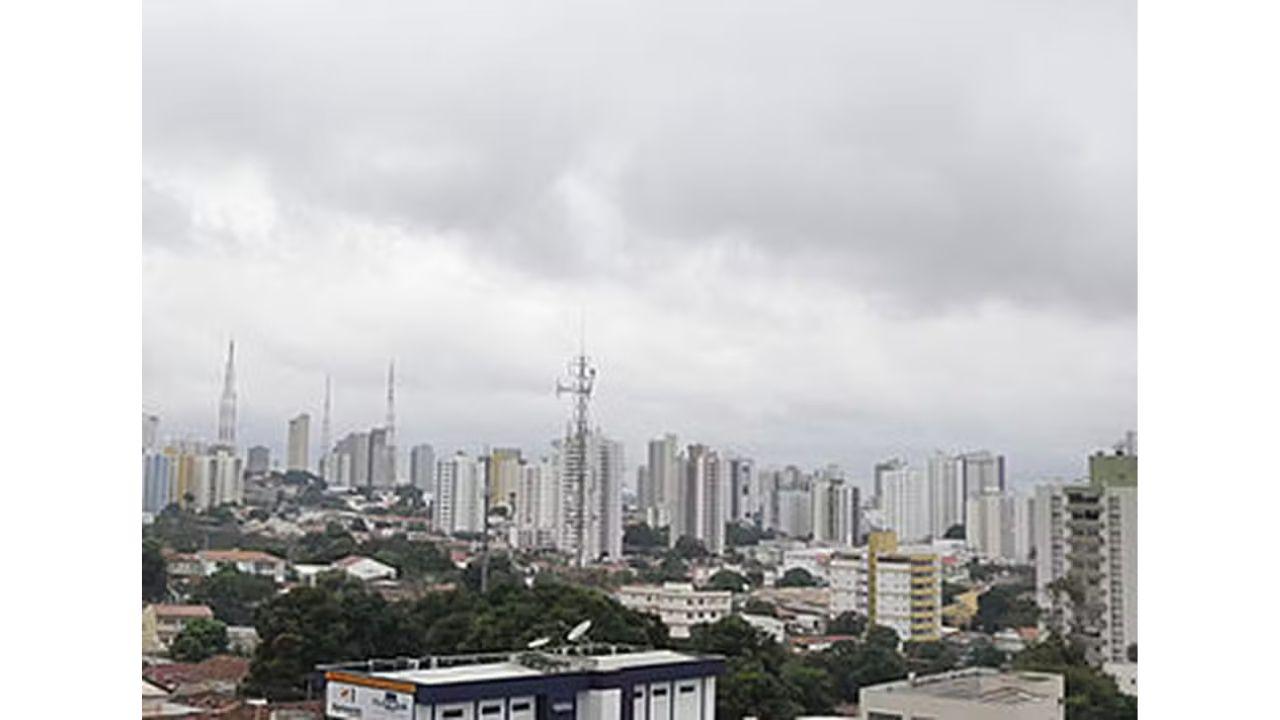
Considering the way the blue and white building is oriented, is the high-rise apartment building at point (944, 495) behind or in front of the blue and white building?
behind

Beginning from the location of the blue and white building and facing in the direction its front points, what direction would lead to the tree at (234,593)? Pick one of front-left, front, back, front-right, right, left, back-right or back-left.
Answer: right

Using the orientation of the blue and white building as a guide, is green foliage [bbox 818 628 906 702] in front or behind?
behind

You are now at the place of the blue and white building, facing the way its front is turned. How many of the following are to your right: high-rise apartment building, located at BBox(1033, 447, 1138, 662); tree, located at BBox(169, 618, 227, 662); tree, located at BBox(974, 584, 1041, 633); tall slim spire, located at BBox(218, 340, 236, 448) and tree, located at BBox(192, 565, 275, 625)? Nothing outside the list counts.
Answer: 3

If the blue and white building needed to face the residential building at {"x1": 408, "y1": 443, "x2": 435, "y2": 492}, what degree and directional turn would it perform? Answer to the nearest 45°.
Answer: approximately 135° to its right

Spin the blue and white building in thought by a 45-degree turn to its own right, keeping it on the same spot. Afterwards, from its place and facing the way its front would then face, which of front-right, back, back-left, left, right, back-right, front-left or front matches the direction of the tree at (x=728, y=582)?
back-right

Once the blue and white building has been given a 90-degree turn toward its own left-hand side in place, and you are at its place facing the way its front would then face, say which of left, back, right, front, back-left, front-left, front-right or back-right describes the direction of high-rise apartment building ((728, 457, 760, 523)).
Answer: left

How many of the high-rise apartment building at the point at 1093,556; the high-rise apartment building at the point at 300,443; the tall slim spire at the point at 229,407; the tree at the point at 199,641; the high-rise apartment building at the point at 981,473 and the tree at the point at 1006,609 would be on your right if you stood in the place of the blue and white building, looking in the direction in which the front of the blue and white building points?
3

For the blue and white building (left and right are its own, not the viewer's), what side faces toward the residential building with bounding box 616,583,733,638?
back

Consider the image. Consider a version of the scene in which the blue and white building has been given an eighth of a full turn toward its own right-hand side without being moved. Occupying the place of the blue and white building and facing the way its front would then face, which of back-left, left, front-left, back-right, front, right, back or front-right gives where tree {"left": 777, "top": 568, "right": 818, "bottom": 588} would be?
back-right

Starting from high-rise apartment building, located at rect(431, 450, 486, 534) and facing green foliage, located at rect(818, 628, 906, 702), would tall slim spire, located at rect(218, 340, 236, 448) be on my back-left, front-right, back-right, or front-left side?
back-right

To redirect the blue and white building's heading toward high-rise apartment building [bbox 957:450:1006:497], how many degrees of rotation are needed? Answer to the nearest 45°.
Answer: approximately 135° to its left

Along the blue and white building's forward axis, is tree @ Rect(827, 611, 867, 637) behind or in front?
behind
